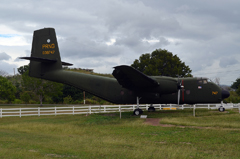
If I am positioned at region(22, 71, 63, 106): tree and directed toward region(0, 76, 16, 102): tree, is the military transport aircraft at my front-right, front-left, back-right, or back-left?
back-left

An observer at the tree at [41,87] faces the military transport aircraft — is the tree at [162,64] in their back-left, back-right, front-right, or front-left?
front-left

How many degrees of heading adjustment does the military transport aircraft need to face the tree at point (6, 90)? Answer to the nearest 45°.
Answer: approximately 135° to its left

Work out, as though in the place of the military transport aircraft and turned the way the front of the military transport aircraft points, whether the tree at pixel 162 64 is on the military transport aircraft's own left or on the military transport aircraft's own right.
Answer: on the military transport aircraft's own left

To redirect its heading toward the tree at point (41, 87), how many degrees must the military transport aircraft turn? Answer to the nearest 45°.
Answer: approximately 135° to its left

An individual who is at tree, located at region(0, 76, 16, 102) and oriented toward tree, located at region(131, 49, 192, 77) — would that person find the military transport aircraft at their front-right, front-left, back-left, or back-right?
front-right

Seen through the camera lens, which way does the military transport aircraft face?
facing to the right of the viewer

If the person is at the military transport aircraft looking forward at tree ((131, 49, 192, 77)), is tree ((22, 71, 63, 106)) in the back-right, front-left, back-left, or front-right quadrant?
front-left
